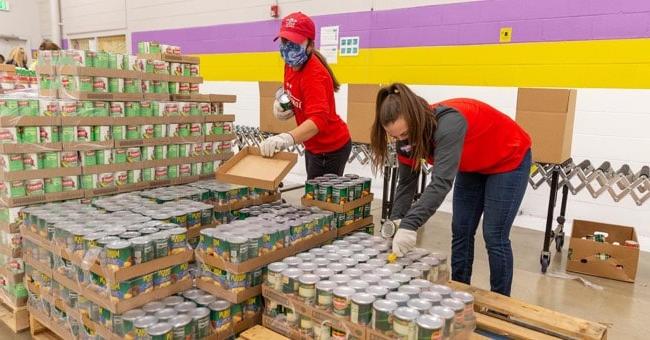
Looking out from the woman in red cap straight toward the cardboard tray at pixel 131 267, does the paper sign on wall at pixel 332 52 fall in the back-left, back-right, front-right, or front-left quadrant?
back-right

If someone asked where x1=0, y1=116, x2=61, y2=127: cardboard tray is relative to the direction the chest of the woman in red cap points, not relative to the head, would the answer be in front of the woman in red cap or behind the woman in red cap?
in front

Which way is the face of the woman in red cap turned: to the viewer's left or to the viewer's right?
to the viewer's left

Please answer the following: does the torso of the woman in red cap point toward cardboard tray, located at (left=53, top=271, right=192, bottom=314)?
yes

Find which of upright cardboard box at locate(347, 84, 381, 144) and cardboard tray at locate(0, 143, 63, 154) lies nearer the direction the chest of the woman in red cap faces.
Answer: the cardboard tray

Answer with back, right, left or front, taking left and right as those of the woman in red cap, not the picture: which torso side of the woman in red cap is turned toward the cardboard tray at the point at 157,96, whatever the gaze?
front

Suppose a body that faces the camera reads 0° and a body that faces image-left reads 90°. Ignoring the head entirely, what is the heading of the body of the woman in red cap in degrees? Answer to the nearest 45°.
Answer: approximately 45°

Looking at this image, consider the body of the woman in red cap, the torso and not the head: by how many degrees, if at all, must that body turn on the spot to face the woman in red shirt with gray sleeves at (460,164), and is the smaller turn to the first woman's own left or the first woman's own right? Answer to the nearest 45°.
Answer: approximately 90° to the first woman's own left

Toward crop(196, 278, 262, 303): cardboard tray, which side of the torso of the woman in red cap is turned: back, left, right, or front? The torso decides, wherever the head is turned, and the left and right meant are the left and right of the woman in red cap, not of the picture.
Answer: front
